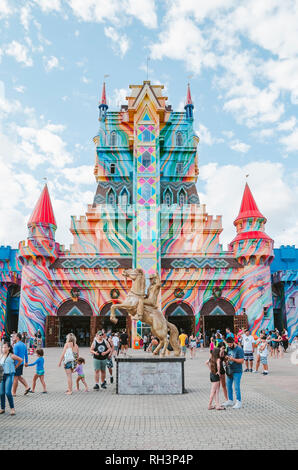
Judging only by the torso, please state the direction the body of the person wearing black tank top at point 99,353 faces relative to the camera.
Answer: toward the camera

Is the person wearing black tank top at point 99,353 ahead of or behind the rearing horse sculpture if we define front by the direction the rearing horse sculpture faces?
ahead

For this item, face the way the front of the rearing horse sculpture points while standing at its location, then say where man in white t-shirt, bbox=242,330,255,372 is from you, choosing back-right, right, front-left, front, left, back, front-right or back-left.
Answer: back-right

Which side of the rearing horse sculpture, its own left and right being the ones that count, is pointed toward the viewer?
left

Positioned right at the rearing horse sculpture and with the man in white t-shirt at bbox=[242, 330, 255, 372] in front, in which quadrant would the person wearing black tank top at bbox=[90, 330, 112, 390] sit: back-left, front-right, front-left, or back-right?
back-left

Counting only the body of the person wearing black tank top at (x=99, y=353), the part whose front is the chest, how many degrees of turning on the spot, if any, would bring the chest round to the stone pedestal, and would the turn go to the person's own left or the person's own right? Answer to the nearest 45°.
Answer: approximately 45° to the person's own left

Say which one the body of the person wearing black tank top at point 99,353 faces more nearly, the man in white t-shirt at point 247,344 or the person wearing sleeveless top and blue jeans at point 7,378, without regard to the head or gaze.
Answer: the person wearing sleeveless top and blue jeans

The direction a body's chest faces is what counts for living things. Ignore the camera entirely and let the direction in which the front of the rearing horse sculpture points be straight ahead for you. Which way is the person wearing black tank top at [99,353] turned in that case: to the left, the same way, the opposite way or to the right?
to the left

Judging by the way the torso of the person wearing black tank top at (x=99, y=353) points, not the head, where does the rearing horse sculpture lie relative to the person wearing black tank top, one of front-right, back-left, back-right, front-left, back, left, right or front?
left

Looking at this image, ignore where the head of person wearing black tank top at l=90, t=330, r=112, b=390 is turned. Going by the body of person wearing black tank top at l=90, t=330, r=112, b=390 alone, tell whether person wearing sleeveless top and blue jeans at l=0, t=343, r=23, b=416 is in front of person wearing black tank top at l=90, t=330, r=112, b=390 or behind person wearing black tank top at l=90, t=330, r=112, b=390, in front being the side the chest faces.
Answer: in front

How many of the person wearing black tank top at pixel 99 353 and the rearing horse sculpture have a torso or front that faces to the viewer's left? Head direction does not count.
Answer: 1
